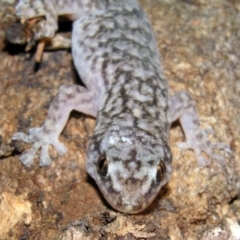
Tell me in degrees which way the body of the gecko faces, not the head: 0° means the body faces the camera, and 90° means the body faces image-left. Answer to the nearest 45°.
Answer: approximately 0°
